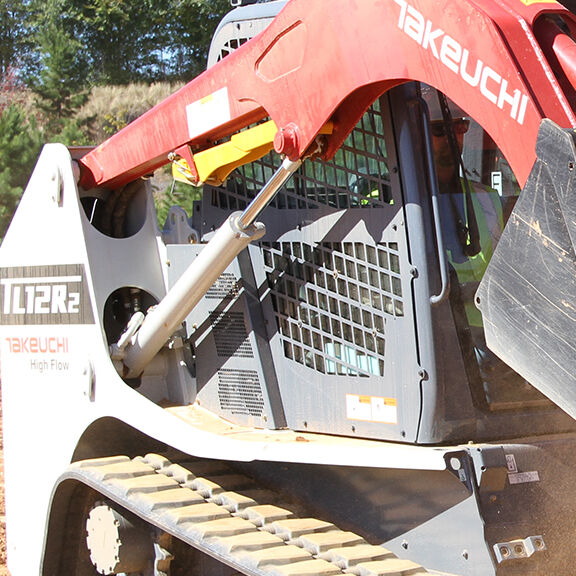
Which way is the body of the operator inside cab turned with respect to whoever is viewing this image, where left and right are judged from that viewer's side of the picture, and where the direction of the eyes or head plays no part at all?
facing the viewer and to the right of the viewer

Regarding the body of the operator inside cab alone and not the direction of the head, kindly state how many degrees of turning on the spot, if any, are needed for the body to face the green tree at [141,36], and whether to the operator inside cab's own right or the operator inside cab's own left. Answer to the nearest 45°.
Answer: approximately 135° to the operator inside cab's own left

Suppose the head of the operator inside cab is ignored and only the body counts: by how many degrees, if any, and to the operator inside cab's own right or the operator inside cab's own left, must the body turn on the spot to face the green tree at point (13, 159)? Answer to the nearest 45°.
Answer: approximately 180°

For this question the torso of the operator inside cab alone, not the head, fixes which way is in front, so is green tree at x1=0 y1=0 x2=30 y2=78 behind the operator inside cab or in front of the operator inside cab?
behind

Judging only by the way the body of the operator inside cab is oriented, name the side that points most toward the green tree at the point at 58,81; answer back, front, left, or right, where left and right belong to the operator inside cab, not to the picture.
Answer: back
